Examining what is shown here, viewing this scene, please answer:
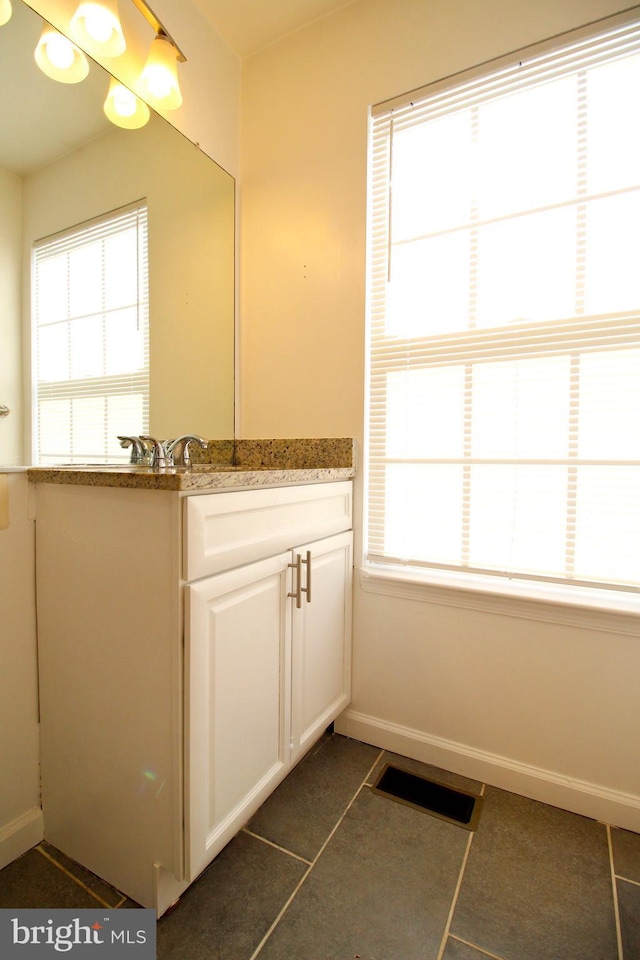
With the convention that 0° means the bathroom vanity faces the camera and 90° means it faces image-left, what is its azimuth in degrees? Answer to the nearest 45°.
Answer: approximately 315°

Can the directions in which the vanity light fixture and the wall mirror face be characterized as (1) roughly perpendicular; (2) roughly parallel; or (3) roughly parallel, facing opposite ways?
roughly parallel

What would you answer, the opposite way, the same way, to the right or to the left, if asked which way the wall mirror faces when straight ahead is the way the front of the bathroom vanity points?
the same way

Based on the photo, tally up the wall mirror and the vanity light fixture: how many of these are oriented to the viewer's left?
0

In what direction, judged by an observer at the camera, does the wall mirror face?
facing the viewer and to the right of the viewer

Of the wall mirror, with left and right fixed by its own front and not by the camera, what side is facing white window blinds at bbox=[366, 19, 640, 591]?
front

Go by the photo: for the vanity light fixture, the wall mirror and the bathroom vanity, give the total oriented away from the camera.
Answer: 0

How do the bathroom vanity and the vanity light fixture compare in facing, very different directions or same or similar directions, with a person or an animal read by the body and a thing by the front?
same or similar directions

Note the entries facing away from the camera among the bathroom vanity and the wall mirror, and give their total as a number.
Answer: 0

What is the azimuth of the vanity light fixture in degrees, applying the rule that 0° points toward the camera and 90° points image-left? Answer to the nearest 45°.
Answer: approximately 315°
